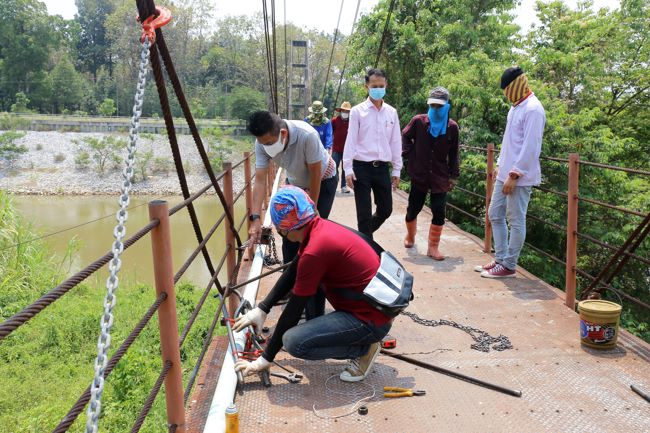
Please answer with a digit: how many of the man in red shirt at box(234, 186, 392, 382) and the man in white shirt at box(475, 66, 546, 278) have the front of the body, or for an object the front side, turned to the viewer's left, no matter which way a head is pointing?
2

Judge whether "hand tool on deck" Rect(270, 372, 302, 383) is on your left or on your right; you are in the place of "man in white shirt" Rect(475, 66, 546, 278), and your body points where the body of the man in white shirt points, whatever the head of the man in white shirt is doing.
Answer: on your left

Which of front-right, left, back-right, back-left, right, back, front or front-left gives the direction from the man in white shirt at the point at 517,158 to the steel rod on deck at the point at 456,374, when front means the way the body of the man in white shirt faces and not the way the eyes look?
left

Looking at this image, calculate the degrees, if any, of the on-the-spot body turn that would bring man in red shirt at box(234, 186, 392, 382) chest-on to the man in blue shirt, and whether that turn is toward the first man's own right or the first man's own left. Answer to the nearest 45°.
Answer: approximately 90° to the first man's own right

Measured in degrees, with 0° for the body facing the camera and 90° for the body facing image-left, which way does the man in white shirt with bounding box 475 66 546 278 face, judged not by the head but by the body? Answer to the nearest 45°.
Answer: approximately 90°

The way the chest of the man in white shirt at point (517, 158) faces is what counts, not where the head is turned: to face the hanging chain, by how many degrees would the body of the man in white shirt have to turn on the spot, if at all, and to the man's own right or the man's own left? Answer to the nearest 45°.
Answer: approximately 90° to the man's own left

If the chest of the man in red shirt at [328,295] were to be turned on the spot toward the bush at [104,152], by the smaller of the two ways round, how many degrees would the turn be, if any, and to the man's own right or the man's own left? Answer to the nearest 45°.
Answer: approximately 90° to the man's own right

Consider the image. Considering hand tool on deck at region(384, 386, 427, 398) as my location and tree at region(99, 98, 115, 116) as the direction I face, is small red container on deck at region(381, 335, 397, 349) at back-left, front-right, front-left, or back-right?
front-right

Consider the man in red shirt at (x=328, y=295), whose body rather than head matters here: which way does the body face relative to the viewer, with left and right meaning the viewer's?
facing to the left of the viewer

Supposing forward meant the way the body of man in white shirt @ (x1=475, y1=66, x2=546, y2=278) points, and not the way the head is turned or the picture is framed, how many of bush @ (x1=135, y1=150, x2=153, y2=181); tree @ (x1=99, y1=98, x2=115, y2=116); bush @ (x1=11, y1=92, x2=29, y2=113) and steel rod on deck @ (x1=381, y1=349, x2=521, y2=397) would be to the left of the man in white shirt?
1

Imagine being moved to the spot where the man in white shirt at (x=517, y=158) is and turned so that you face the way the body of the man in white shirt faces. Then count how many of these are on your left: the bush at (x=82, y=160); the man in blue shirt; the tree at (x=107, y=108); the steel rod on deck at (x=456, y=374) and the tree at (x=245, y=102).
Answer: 1

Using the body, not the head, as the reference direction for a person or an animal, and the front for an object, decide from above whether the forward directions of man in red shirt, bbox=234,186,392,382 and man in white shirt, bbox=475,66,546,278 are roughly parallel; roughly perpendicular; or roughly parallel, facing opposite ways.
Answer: roughly parallel

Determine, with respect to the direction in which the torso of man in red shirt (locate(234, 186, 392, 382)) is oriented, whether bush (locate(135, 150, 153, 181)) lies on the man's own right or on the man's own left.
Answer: on the man's own right

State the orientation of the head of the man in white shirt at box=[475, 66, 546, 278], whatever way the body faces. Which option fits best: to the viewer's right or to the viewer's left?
to the viewer's left

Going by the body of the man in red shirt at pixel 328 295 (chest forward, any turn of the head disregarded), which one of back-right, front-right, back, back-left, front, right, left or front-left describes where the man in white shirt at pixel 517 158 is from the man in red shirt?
back-right
